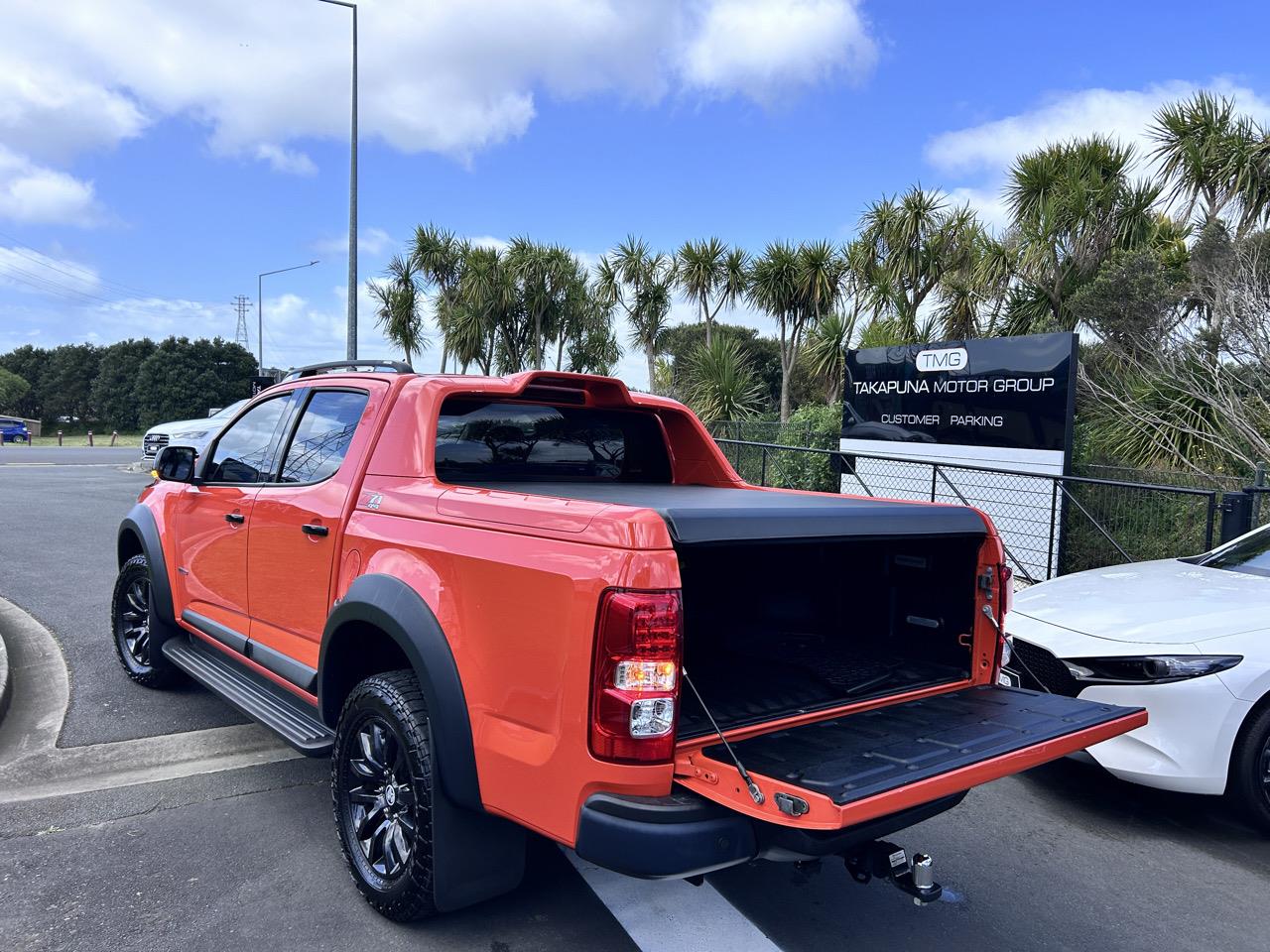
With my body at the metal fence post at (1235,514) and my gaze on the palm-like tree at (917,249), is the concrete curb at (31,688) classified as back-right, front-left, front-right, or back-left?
back-left

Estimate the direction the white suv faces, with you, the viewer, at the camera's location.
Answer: facing the viewer and to the left of the viewer

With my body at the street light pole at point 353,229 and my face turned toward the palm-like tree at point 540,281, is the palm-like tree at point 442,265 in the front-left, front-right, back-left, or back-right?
front-left

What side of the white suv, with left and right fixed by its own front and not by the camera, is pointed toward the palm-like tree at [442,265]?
back

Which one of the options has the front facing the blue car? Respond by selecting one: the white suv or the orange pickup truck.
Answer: the orange pickup truck

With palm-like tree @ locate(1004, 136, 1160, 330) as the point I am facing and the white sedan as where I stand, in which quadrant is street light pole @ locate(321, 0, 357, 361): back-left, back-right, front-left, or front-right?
front-left

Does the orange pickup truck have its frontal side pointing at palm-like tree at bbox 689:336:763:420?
no

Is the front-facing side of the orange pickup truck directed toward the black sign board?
no

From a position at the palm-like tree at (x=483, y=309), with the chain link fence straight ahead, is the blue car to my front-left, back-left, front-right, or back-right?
back-right

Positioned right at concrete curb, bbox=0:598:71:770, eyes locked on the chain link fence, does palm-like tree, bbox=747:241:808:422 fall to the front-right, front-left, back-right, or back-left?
front-left

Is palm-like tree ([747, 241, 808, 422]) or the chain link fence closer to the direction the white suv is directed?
the chain link fence

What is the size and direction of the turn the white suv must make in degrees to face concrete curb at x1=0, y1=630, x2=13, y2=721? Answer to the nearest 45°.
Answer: approximately 45° to its left

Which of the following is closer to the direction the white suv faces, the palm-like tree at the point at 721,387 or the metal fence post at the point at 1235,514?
the metal fence post

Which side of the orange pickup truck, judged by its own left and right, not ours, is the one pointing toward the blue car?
front

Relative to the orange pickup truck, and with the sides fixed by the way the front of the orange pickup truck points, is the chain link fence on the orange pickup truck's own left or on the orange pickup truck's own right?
on the orange pickup truck's own right

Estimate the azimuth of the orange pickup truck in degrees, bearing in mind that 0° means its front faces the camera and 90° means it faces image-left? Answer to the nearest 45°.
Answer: approximately 135°

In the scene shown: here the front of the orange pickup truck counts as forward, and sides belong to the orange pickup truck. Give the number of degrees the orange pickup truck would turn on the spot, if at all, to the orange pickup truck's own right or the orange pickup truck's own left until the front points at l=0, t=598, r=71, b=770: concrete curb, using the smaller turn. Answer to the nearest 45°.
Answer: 0° — it already faces it

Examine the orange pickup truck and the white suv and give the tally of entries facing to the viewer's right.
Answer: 0
